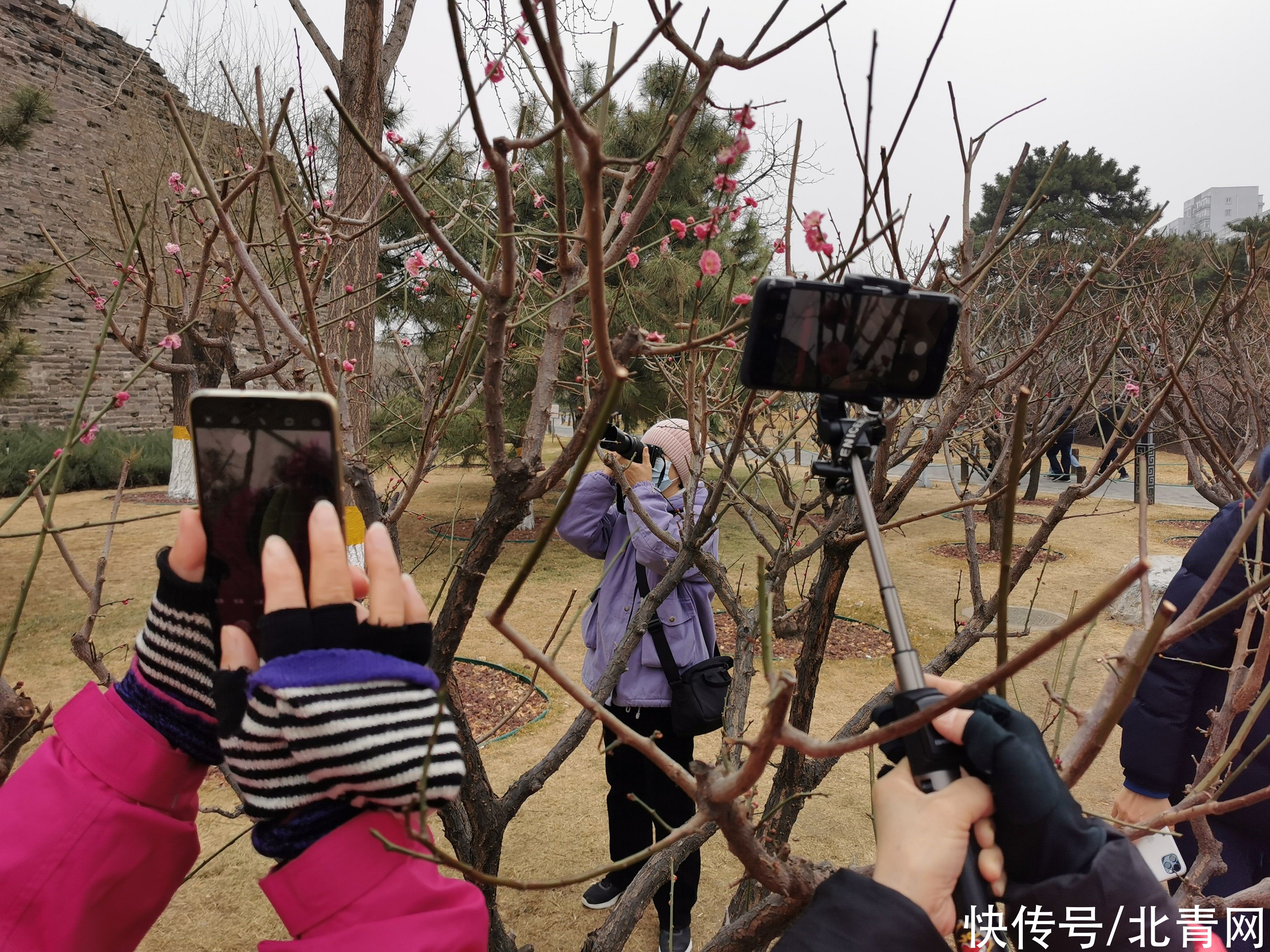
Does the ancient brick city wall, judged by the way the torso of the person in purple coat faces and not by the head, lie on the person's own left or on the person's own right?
on the person's own right

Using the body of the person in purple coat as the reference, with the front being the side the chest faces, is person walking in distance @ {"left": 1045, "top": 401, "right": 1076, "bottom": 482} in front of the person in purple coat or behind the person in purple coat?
behind

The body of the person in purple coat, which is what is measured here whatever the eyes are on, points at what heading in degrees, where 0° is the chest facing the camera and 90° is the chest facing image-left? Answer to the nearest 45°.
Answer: approximately 45°

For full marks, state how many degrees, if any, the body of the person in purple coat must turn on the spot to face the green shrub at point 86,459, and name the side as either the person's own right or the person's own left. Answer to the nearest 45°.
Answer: approximately 90° to the person's own right
